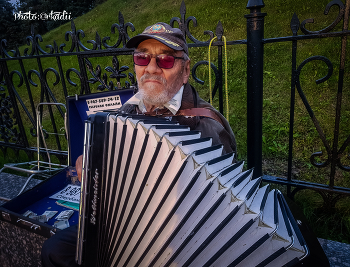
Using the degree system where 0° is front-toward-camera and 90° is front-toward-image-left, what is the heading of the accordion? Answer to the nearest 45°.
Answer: approximately 0°

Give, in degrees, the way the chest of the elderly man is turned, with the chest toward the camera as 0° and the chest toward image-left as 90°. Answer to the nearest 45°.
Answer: approximately 45°
